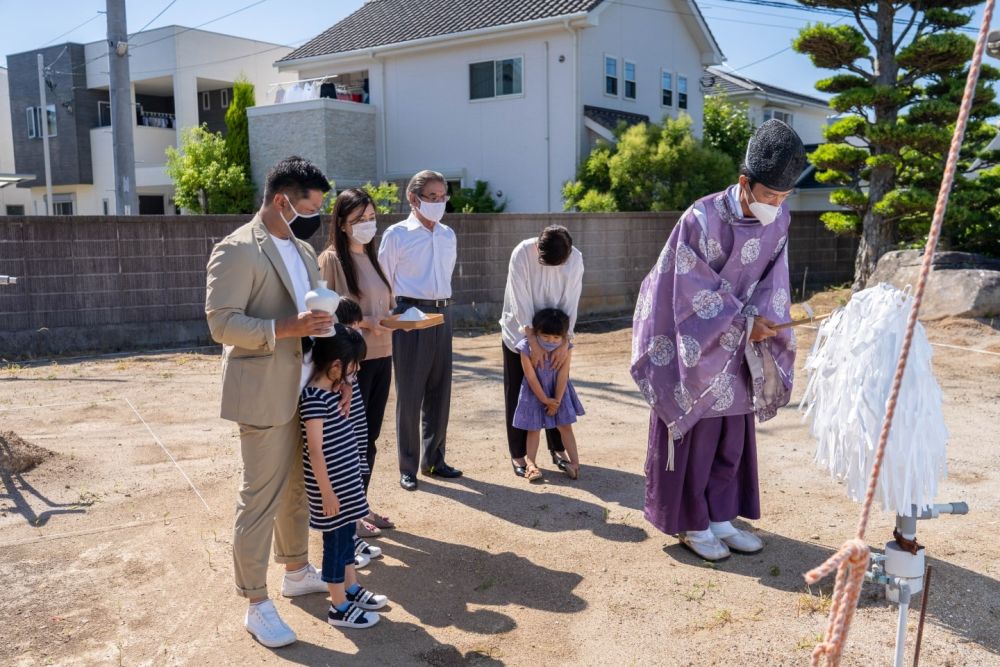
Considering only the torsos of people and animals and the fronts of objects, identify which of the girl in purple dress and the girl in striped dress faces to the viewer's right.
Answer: the girl in striped dress

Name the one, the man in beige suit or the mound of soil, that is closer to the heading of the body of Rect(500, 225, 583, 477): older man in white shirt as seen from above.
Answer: the man in beige suit

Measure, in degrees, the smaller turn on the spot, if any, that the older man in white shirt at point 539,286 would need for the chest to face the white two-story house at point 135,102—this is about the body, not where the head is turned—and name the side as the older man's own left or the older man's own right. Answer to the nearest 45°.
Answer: approximately 135° to the older man's own right

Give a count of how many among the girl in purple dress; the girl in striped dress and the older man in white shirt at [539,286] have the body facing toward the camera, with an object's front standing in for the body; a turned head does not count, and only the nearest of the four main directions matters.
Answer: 2

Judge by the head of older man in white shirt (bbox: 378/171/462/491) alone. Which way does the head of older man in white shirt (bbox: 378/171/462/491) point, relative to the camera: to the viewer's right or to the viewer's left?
to the viewer's right

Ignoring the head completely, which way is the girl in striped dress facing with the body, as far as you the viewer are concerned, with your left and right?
facing to the right of the viewer

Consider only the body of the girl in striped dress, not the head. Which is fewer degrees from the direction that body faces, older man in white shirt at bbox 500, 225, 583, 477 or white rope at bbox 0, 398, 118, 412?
the older man in white shirt

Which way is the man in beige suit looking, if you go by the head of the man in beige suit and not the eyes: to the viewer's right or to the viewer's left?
to the viewer's right

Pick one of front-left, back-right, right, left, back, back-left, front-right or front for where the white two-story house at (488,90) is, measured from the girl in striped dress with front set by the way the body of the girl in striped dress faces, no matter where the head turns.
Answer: left
